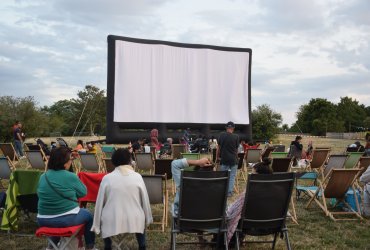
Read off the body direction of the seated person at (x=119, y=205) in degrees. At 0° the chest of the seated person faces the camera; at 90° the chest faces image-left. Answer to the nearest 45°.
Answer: approximately 180°

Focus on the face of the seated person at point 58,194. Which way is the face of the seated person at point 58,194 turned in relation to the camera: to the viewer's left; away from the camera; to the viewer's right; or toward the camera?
away from the camera

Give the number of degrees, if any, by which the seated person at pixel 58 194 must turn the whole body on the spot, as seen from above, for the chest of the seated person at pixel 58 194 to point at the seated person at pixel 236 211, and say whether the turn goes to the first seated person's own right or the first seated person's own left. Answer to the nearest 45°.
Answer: approximately 45° to the first seated person's own right

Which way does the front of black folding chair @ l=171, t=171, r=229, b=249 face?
away from the camera

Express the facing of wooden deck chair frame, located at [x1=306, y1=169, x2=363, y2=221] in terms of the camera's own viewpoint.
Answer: facing away from the viewer and to the left of the viewer

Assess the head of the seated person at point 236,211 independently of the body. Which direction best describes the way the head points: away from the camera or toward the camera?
away from the camera

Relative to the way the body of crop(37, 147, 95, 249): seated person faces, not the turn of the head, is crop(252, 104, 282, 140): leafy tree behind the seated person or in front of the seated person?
in front

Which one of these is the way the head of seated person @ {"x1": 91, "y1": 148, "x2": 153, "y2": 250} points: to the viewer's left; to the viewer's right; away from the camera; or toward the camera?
away from the camera

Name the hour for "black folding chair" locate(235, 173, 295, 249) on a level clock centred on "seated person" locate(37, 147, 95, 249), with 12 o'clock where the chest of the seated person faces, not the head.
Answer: The black folding chair is roughly at 2 o'clock from the seated person.
